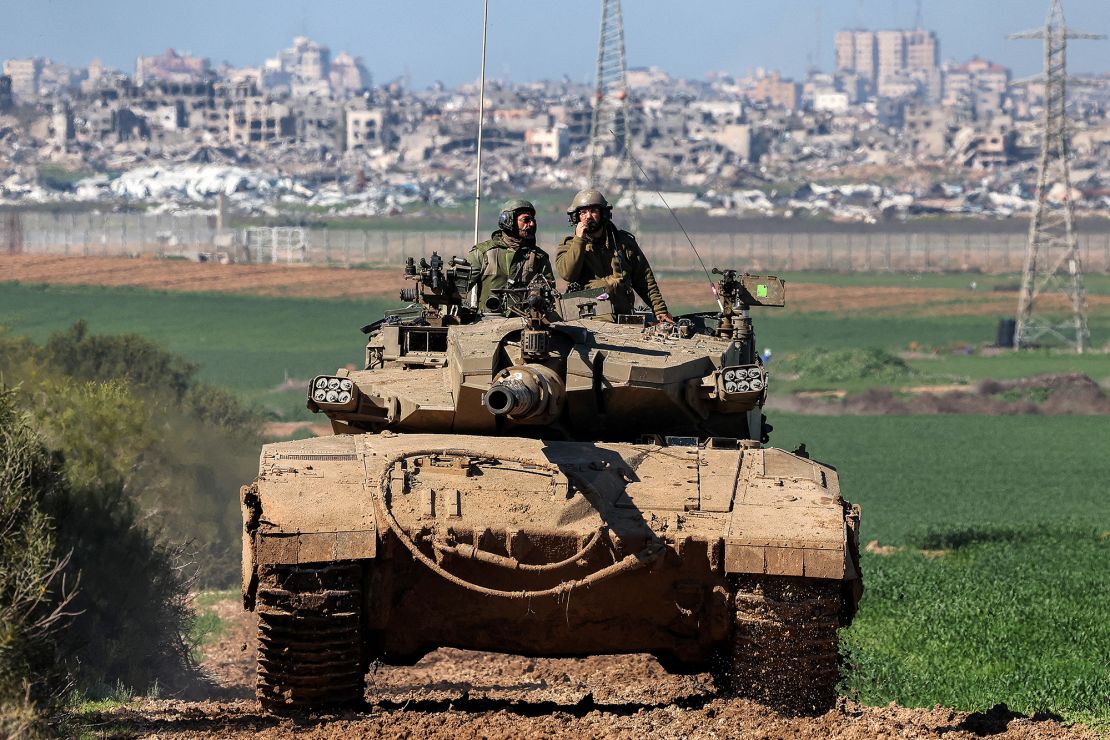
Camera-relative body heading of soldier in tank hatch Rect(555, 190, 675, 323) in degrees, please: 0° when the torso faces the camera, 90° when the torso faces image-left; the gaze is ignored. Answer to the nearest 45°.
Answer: approximately 0°

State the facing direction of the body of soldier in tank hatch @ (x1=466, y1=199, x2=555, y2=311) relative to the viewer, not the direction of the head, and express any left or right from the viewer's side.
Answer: facing the viewer and to the right of the viewer

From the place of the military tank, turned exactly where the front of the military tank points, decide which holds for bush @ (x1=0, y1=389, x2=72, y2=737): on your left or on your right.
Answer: on your right

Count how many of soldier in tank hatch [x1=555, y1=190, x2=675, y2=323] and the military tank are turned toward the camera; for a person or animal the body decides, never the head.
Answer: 2
